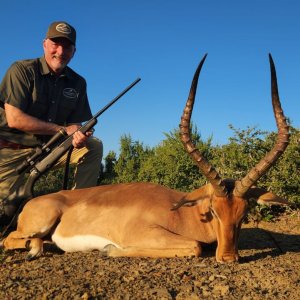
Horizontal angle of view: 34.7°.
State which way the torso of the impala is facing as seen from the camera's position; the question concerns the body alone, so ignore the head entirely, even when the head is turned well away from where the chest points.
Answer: to the viewer's right

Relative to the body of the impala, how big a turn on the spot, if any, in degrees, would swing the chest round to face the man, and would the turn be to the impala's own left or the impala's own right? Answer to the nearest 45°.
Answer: approximately 135° to the impala's own left

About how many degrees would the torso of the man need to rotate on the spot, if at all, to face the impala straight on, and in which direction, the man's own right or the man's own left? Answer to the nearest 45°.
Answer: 0° — they already face it

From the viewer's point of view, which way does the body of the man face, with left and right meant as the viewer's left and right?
facing the viewer and to the right of the viewer

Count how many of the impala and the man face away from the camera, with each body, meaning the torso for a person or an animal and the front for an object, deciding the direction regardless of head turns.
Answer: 0
